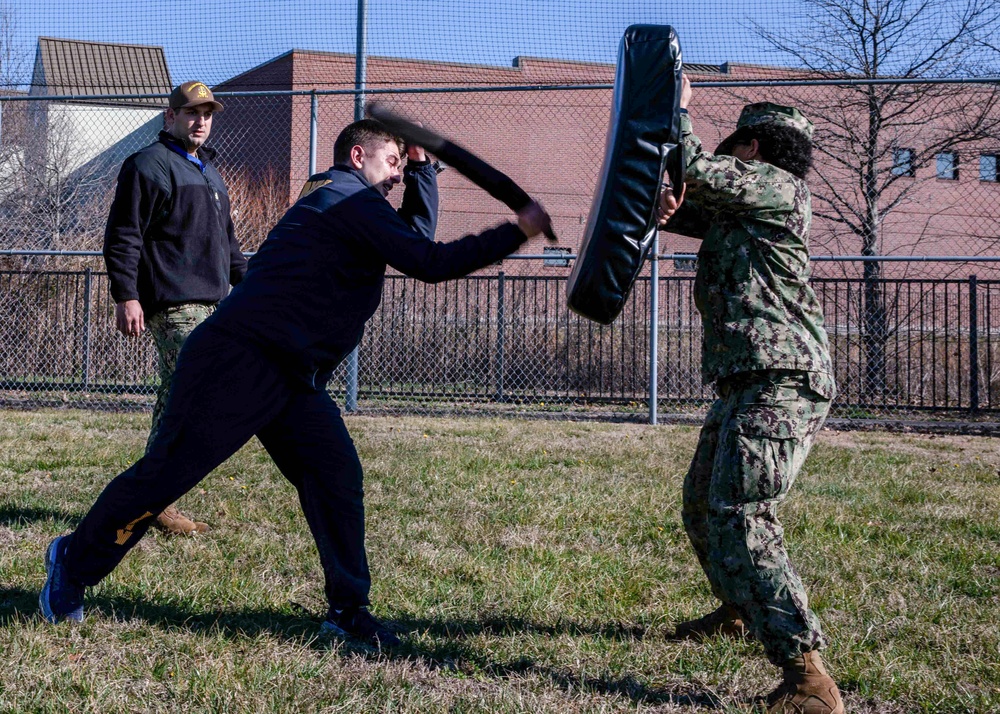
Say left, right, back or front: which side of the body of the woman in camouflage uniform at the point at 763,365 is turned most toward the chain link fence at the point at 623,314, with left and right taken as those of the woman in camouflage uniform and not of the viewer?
right

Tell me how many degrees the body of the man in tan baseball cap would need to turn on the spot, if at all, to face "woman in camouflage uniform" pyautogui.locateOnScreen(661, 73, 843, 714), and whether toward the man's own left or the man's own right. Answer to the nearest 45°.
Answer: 0° — they already face them

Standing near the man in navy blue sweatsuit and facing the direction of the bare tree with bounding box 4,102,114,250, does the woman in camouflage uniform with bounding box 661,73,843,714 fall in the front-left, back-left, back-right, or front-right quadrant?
back-right

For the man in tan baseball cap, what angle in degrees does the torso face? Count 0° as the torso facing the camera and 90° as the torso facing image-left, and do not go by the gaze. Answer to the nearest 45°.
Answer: approximately 315°

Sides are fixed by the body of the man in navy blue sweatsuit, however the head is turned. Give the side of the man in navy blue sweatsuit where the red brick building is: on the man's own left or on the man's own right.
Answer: on the man's own left

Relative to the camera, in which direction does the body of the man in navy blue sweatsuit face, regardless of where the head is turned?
to the viewer's right

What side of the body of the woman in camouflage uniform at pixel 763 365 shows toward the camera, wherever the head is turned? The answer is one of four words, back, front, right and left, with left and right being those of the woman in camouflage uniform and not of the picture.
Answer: left

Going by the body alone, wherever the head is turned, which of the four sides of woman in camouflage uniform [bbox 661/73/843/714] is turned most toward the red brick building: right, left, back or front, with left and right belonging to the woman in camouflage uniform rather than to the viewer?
right

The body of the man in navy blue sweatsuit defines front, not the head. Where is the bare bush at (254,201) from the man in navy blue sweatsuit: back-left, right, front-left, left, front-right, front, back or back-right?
left

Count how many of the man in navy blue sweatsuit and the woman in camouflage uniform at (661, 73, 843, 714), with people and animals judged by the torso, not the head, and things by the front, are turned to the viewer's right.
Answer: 1

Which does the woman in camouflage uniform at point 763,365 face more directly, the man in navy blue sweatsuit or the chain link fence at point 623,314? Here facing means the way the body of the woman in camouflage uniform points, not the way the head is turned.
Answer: the man in navy blue sweatsuit

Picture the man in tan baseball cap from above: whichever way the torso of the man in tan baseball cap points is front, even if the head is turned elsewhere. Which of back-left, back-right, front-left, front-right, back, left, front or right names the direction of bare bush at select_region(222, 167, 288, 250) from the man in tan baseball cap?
back-left

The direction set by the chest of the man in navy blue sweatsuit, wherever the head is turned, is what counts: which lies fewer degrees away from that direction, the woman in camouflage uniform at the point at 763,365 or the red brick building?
the woman in camouflage uniform

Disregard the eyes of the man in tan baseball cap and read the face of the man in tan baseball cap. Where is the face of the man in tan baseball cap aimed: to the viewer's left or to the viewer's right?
to the viewer's right
